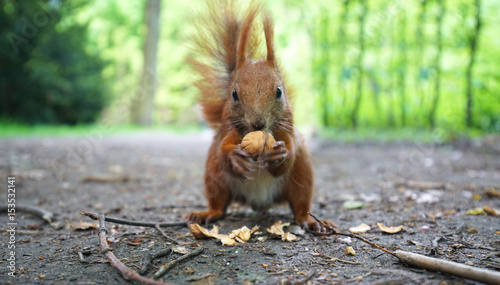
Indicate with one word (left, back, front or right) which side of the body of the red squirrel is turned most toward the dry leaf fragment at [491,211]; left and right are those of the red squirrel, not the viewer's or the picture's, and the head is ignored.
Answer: left

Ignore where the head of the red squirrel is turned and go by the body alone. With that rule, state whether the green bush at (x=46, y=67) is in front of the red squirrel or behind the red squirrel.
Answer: behind

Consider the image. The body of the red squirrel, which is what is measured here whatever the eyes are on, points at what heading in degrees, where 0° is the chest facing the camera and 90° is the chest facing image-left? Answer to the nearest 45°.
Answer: approximately 0°

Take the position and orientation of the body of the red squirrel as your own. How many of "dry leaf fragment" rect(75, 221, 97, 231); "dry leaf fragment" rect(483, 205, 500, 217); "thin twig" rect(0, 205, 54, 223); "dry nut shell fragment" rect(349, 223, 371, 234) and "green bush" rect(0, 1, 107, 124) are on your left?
2

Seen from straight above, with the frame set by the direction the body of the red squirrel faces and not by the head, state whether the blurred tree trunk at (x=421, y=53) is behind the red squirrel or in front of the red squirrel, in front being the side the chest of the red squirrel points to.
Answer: behind

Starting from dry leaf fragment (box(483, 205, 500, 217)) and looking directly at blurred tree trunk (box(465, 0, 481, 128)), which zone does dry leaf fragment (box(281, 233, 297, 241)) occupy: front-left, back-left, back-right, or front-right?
back-left

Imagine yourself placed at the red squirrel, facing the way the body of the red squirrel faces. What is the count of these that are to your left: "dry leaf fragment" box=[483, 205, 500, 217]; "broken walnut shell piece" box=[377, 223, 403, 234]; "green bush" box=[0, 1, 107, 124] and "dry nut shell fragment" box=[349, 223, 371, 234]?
3

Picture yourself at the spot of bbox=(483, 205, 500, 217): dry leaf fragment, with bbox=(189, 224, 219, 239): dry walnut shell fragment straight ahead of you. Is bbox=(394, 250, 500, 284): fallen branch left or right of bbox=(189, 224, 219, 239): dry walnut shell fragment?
left
